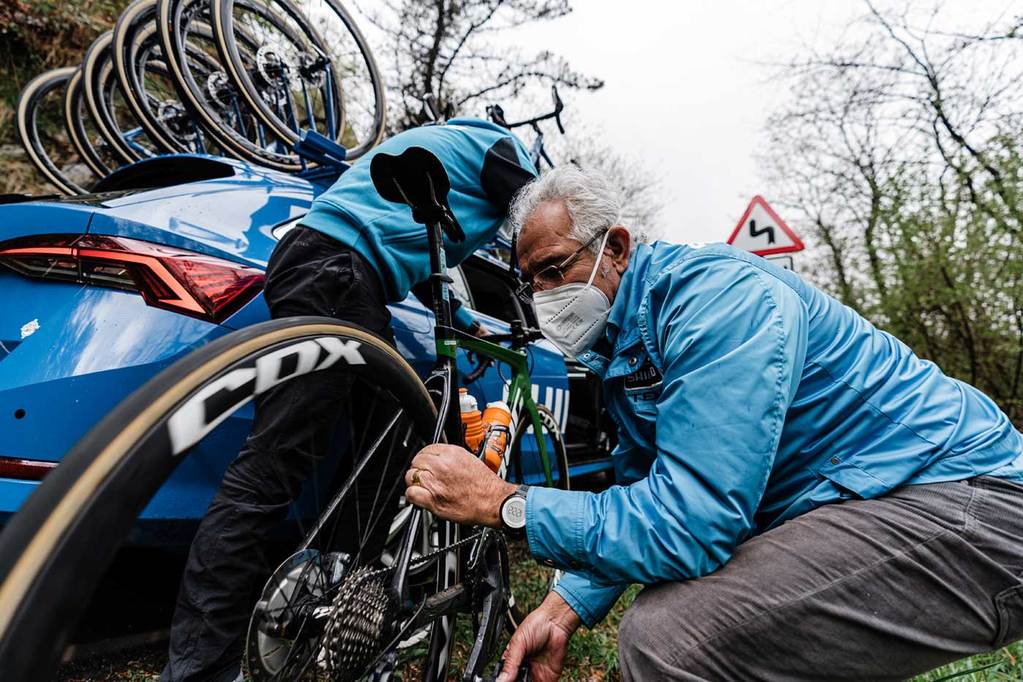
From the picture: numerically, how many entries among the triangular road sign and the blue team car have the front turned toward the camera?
1

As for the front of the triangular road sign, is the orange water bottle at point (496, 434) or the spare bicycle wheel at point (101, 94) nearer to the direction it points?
the orange water bottle

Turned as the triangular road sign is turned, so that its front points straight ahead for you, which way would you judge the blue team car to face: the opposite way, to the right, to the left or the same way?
the opposite way

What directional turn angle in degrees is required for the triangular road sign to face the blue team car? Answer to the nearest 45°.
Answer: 0° — it already faces it

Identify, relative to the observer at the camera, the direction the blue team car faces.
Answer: facing away from the viewer and to the right of the viewer

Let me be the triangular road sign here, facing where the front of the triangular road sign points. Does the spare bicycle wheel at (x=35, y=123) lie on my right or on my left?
on my right

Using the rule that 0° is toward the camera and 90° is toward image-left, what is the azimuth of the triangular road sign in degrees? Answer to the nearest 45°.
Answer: approximately 0°

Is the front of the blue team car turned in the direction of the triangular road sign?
yes

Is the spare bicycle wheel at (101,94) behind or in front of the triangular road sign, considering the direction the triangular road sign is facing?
in front

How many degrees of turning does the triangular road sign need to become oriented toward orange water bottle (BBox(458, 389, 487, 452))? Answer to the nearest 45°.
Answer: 0° — it already faces it

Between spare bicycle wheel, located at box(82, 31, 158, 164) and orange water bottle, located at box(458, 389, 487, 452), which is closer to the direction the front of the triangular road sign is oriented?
the orange water bottle

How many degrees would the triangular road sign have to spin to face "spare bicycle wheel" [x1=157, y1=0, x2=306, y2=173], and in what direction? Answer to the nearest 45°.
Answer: approximately 45° to its right
